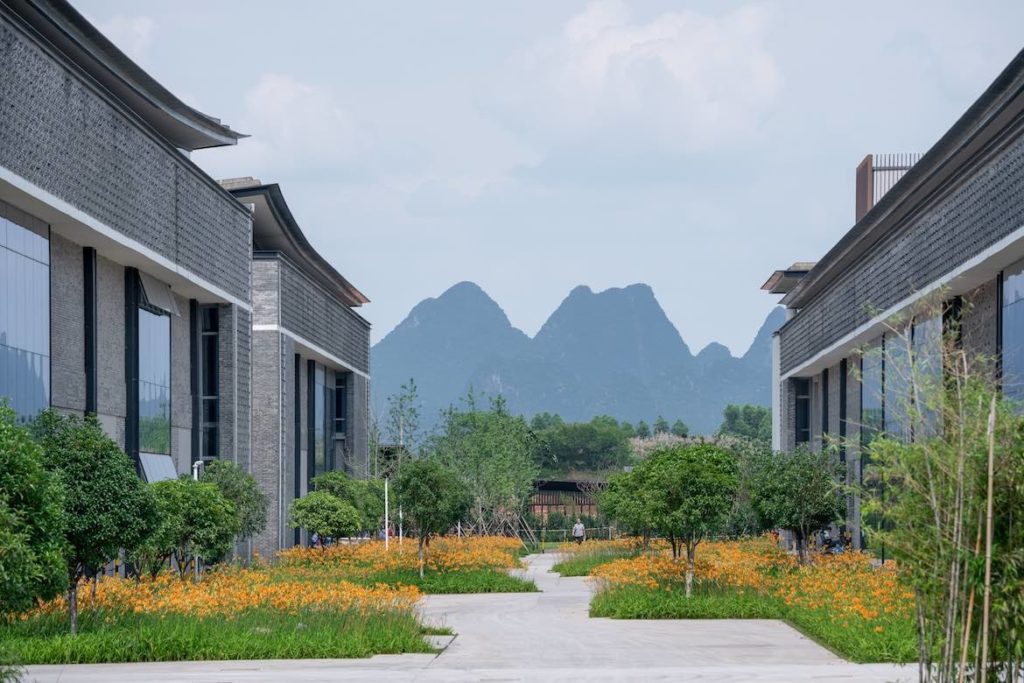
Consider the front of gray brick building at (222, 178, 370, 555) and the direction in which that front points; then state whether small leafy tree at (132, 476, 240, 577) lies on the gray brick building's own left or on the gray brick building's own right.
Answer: on the gray brick building's own right

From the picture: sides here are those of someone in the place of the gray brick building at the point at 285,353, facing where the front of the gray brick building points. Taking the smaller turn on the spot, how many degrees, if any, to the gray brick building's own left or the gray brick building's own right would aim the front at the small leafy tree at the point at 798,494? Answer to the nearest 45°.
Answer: approximately 45° to the gray brick building's own right

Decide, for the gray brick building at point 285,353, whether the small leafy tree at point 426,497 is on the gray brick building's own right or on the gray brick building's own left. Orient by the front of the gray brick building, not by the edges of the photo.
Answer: on the gray brick building's own right

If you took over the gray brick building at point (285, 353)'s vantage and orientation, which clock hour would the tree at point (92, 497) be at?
The tree is roughly at 3 o'clock from the gray brick building.

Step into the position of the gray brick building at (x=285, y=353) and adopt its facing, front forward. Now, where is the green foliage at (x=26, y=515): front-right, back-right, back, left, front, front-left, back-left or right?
right

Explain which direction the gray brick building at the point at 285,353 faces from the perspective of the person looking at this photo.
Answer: facing to the right of the viewer
